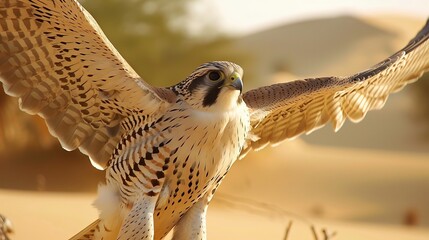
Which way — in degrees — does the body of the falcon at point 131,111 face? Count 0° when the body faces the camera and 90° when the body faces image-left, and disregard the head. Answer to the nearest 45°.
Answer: approximately 315°
